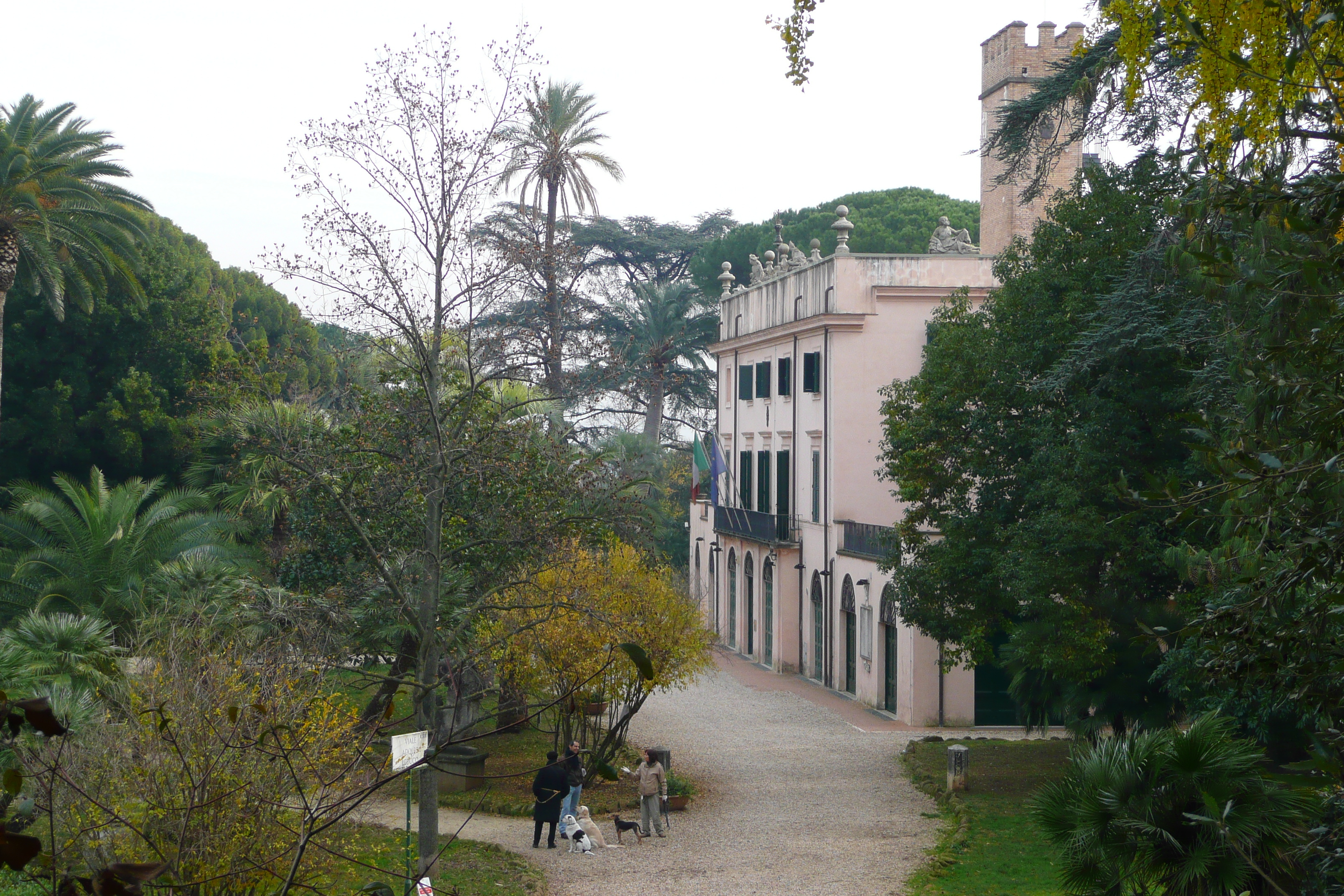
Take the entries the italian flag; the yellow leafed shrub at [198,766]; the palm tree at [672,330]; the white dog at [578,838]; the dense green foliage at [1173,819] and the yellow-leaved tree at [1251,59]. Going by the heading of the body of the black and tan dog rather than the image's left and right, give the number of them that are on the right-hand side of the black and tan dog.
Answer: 2

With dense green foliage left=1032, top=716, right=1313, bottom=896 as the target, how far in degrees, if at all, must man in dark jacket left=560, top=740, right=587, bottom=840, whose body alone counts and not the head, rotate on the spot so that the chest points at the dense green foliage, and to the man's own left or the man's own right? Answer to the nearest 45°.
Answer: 0° — they already face it

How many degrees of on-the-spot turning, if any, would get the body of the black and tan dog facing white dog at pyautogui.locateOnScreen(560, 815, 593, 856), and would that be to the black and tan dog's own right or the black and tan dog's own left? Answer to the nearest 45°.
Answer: approximately 45° to the black and tan dog's own left

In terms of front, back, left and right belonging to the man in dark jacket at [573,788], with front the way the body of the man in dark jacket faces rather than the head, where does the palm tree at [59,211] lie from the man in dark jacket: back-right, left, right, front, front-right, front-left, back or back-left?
back

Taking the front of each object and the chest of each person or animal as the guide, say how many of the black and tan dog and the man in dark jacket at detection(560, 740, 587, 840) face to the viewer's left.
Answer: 1

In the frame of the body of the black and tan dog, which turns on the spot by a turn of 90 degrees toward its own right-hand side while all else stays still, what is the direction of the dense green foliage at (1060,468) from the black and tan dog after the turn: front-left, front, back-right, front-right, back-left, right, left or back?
right

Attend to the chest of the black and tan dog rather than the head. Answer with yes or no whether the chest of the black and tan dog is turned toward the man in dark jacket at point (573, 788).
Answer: yes

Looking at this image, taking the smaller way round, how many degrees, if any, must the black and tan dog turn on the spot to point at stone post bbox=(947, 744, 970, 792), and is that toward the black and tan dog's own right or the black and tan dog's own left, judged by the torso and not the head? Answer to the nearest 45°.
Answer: approximately 180°

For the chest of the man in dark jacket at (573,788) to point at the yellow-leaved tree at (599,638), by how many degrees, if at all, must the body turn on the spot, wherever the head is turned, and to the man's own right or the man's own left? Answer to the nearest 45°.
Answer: approximately 135° to the man's own left

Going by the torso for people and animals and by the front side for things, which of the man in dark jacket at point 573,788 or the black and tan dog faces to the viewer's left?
the black and tan dog

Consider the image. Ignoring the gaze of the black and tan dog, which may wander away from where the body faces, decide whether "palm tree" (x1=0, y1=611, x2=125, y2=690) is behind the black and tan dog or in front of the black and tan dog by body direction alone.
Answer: in front

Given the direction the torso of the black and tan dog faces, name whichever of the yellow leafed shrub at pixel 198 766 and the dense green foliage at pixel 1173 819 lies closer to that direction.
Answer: the yellow leafed shrub

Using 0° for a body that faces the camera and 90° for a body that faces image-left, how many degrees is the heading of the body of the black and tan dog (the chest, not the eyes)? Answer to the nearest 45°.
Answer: approximately 90°

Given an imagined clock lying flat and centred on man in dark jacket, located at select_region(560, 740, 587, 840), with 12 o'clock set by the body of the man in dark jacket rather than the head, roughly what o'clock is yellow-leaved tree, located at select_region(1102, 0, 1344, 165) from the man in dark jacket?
The yellow-leaved tree is roughly at 1 o'clock from the man in dark jacket.
